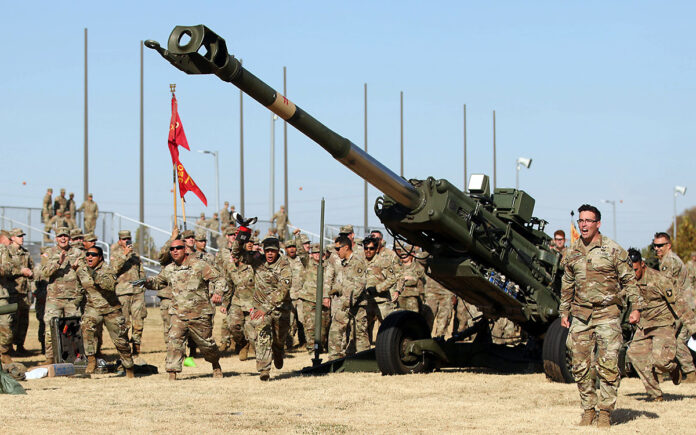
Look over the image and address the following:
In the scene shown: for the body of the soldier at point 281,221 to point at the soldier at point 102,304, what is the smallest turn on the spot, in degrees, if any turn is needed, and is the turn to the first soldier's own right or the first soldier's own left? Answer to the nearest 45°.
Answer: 0° — they already face them

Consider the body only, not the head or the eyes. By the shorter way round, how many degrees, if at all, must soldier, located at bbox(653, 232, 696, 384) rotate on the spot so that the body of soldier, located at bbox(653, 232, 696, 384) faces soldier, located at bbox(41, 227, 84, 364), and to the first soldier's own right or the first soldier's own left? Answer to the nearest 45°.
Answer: approximately 45° to the first soldier's own right

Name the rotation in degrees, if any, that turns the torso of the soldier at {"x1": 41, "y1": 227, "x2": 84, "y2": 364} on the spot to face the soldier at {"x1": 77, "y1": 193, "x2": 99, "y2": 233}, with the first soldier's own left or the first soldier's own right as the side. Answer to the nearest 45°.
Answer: approximately 180°

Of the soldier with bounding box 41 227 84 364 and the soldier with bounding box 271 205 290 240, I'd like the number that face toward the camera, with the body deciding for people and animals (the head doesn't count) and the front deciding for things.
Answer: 2

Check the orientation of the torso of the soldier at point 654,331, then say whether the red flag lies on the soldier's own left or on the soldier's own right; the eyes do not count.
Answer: on the soldier's own right

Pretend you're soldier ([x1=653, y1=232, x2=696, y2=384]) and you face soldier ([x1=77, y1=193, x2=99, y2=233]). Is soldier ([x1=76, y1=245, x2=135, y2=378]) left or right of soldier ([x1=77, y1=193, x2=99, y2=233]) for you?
left

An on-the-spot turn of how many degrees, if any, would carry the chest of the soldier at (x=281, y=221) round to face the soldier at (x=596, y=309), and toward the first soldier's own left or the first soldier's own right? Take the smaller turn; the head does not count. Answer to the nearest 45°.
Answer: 0° — they already face them
